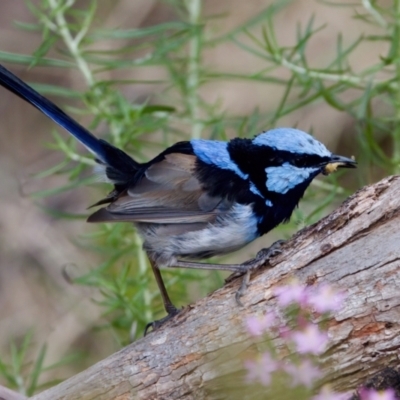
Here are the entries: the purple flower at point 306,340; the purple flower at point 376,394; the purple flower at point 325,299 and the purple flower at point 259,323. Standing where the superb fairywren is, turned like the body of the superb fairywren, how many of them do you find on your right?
4

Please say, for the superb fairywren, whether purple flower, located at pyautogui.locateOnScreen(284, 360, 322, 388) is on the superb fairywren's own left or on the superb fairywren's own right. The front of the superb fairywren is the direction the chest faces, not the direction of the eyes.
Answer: on the superb fairywren's own right

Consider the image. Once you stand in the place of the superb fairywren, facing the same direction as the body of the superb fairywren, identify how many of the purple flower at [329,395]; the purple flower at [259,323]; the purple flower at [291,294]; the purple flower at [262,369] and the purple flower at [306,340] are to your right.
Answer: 5

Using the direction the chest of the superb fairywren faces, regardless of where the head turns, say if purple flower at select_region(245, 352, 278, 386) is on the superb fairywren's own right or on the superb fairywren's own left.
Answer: on the superb fairywren's own right

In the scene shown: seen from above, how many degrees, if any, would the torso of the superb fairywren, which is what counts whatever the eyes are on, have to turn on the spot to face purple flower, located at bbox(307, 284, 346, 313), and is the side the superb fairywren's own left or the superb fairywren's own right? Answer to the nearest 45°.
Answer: approximately 90° to the superb fairywren's own right

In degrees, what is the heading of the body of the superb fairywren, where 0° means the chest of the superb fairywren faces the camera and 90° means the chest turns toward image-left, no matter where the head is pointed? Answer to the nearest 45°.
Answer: approximately 270°

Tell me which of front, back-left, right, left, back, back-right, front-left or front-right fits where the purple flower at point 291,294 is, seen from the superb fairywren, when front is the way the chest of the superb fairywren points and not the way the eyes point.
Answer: right

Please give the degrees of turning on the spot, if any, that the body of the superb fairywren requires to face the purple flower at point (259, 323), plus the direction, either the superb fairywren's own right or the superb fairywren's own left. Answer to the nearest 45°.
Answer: approximately 90° to the superb fairywren's own right

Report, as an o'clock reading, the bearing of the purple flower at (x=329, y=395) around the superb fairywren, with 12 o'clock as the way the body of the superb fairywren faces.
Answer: The purple flower is roughly at 3 o'clock from the superb fairywren.

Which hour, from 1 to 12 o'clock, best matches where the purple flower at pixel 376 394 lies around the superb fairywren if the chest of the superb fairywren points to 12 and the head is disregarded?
The purple flower is roughly at 3 o'clock from the superb fairywren.

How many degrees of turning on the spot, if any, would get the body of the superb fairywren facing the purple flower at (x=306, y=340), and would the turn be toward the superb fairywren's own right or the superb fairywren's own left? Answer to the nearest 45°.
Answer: approximately 90° to the superb fairywren's own right
